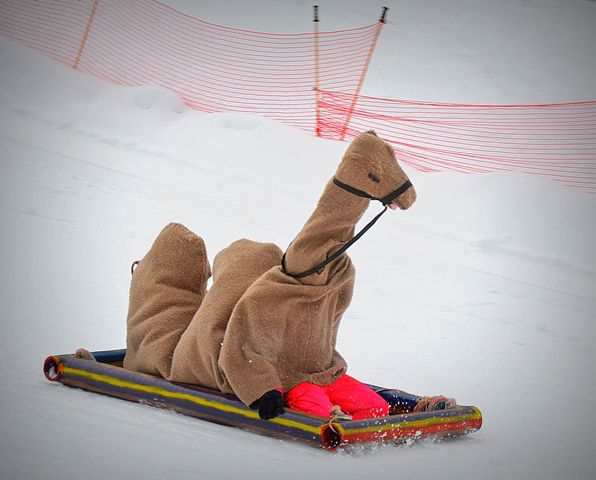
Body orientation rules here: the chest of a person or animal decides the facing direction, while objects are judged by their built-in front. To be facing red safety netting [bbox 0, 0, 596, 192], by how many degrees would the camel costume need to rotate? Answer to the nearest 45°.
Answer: approximately 135° to its left

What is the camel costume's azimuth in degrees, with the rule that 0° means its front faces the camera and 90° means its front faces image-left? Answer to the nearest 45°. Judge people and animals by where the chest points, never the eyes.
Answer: approximately 315°

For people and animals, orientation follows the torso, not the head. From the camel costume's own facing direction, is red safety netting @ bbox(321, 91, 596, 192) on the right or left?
on its left
